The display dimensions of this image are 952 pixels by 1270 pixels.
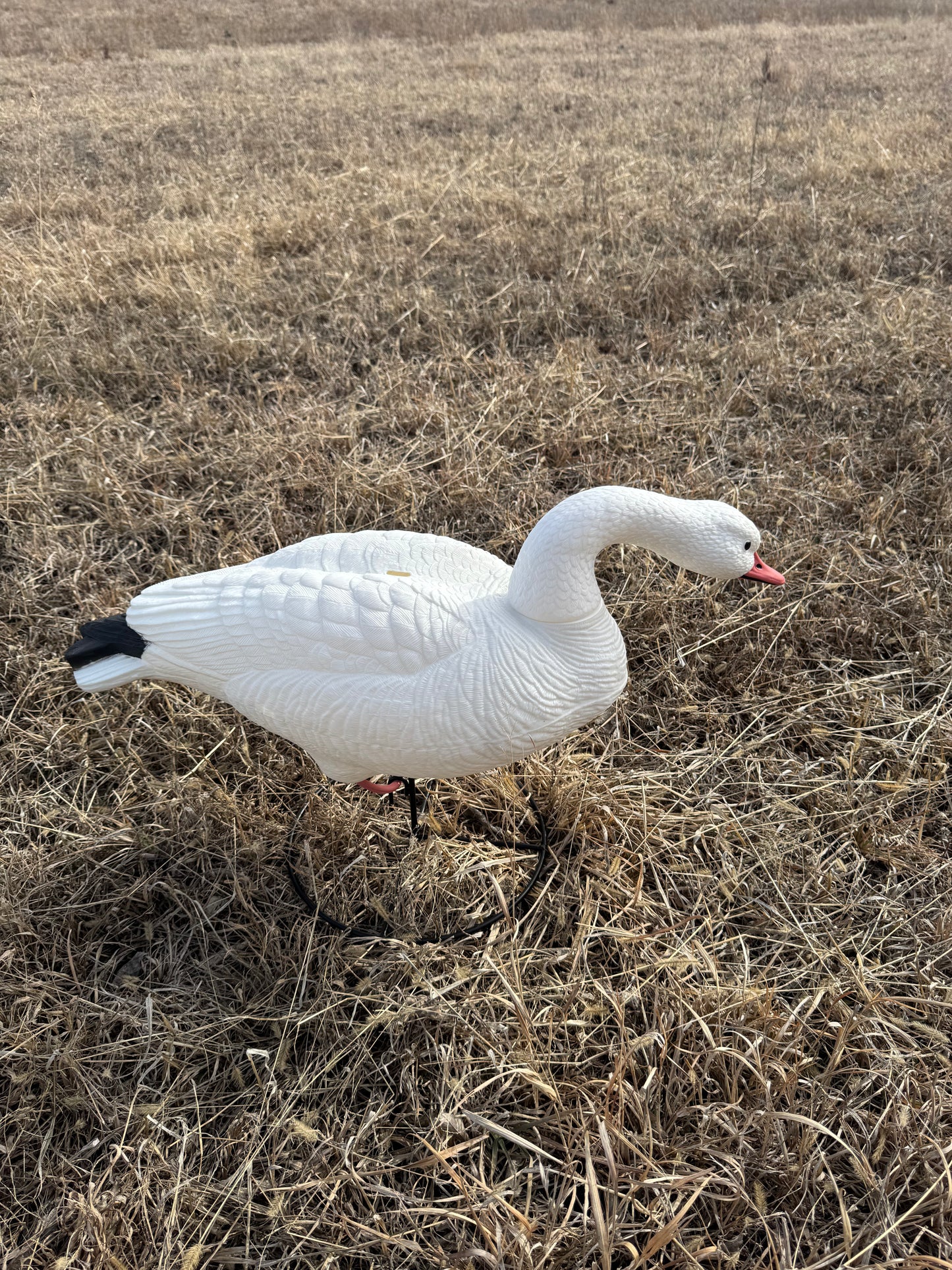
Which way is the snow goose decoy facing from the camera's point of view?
to the viewer's right
